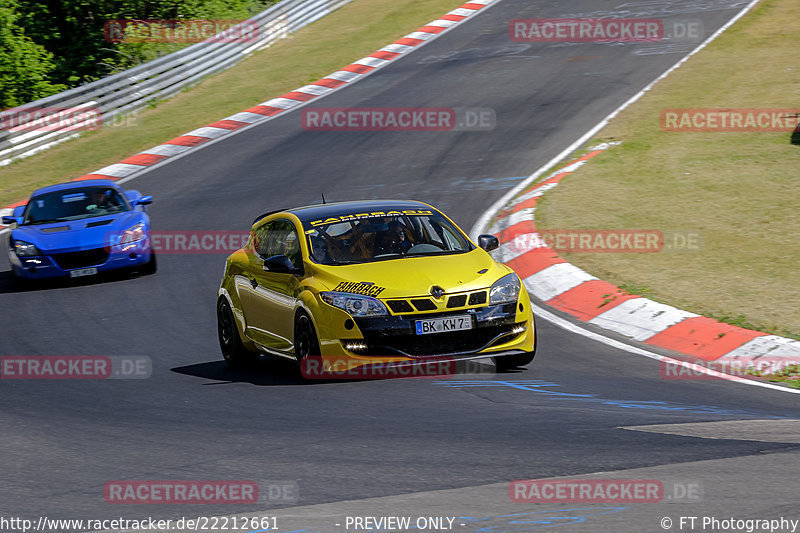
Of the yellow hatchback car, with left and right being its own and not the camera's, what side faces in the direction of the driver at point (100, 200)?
back

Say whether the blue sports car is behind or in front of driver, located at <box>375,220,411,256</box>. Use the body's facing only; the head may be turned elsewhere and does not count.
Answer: behind

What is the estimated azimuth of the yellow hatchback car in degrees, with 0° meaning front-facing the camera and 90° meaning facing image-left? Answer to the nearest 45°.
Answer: approximately 315°

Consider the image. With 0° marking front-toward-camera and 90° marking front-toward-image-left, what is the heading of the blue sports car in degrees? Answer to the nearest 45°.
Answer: approximately 0°

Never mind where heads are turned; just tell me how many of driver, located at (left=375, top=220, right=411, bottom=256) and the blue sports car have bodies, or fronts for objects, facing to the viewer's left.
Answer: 0

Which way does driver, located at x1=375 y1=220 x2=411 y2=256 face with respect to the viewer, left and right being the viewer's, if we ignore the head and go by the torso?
facing the viewer and to the right of the viewer

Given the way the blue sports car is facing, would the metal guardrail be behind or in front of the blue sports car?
behind

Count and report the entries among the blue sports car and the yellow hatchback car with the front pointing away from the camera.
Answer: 0
